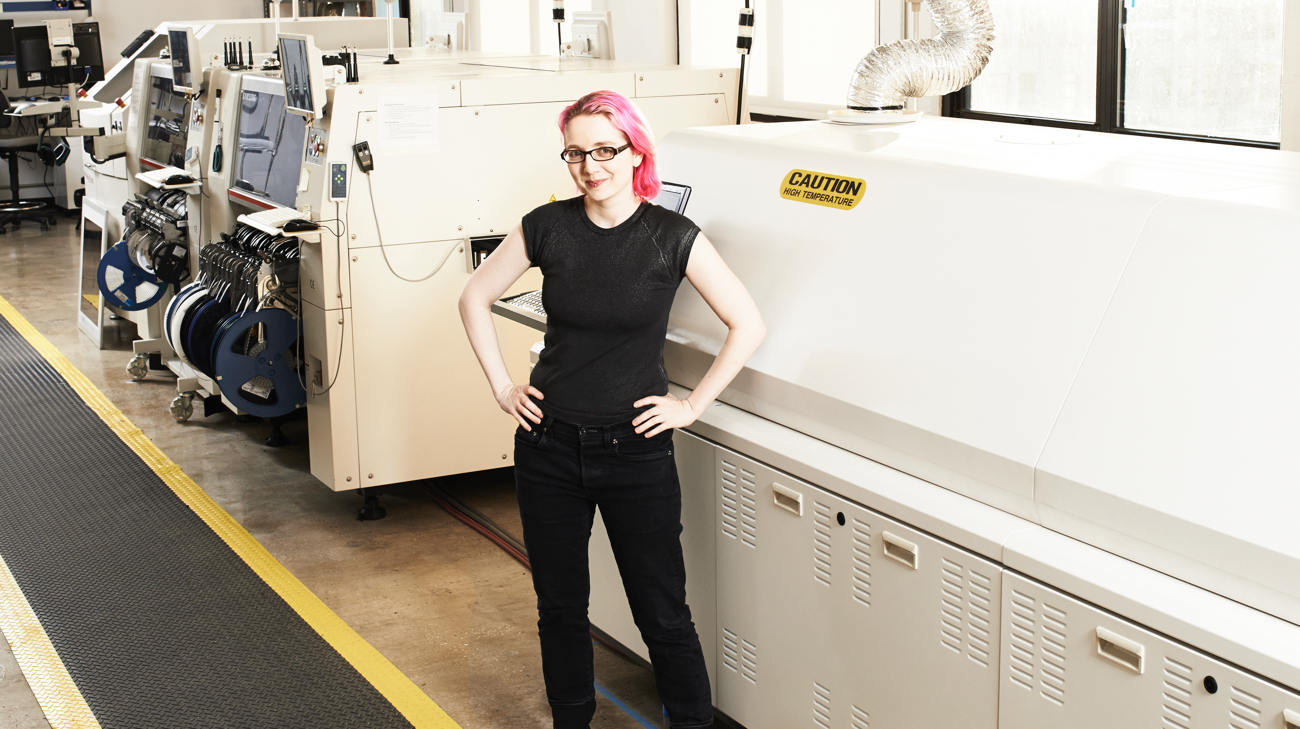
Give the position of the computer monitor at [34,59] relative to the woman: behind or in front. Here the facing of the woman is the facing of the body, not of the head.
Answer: behind

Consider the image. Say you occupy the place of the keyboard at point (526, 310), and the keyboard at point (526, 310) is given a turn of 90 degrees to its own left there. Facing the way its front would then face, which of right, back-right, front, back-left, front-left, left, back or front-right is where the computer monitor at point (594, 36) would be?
back-left

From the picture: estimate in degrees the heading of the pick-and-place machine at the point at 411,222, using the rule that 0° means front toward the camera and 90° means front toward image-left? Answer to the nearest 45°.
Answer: approximately 45°

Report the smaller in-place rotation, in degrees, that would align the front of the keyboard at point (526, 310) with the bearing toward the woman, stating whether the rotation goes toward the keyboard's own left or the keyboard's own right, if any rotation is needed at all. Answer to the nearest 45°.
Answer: approximately 45° to the keyboard's own left
